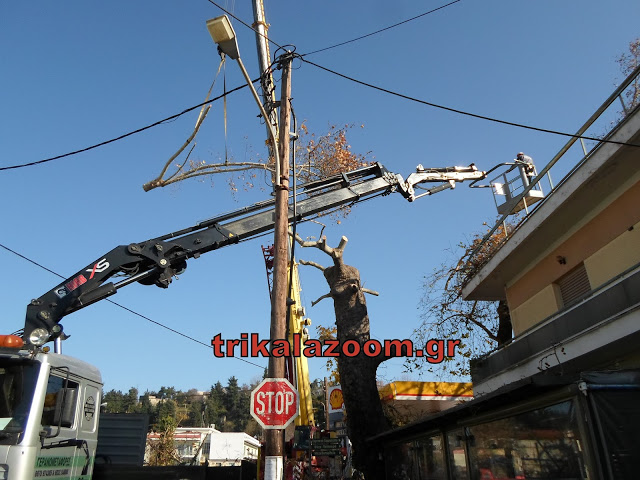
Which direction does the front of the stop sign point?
toward the camera

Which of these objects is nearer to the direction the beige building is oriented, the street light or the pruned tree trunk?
the street light

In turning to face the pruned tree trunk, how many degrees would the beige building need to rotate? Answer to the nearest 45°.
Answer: approximately 90° to its right

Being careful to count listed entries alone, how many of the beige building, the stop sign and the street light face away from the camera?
0

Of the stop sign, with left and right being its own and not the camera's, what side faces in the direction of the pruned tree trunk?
back

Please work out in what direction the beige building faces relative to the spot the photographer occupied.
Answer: facing the viewer and to the left of the viewer

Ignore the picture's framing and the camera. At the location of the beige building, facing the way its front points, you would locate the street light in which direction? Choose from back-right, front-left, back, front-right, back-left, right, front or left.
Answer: front

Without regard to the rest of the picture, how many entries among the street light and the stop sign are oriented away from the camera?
0

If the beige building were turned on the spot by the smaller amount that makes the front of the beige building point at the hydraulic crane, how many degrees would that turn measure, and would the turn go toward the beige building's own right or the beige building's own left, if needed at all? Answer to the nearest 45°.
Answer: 0° — it already faces it

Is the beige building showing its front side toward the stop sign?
yes

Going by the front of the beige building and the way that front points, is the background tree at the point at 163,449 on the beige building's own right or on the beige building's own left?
on the beige building's own right
